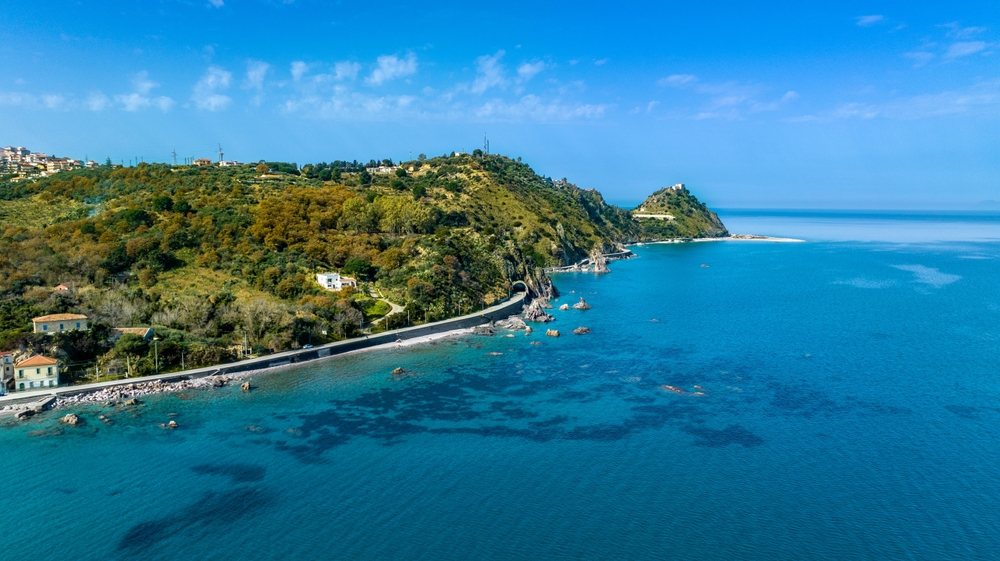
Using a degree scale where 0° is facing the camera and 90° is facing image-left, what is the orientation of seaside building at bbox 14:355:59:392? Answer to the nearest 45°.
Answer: approximately 0°

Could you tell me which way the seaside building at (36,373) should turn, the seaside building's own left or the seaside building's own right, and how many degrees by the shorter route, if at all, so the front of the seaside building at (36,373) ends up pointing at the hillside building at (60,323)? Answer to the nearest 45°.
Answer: approximately 180°

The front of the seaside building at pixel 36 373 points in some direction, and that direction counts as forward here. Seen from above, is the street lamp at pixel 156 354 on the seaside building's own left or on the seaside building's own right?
on the seaside building's own left
